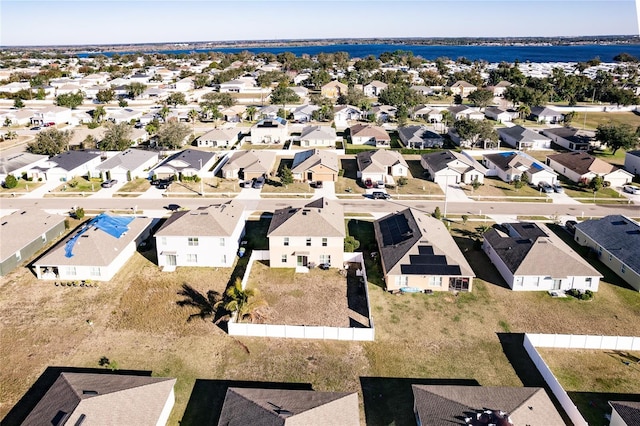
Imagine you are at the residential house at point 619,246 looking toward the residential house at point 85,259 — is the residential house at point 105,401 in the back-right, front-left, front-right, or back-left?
front-left

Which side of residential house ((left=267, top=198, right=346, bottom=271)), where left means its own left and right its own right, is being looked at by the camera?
back

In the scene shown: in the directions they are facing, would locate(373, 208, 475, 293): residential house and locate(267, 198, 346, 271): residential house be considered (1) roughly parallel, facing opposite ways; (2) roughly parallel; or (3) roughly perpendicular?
roughly parallel

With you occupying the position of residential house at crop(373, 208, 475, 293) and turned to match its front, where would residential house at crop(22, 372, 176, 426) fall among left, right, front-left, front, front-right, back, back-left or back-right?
back-left

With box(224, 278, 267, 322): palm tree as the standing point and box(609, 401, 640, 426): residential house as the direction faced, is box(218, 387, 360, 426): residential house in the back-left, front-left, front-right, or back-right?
front-right

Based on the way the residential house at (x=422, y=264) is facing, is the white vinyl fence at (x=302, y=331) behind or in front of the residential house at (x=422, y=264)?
behind

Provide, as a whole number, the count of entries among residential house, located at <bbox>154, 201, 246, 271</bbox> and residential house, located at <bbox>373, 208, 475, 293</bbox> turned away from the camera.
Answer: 2

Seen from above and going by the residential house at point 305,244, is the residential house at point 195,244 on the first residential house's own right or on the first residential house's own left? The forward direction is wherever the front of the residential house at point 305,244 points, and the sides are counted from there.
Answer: on the first residential house's own left

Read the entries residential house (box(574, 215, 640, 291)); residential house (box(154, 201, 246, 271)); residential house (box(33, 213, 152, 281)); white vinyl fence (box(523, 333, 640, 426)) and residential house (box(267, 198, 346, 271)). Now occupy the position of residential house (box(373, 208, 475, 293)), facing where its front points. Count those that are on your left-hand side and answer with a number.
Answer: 3

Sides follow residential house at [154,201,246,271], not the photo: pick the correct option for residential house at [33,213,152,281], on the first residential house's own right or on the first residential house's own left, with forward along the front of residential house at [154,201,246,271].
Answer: on the first residential house's own left

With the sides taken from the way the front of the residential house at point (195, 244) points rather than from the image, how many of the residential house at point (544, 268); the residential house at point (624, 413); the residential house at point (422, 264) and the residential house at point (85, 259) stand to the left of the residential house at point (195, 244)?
1

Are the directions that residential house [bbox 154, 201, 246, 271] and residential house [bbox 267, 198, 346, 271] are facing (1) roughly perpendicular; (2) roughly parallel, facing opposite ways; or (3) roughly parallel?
roughly parallel

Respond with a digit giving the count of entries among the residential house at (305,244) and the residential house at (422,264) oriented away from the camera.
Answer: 2

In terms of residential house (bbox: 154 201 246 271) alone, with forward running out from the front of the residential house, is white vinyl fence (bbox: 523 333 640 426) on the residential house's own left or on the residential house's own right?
on the residential house's own right

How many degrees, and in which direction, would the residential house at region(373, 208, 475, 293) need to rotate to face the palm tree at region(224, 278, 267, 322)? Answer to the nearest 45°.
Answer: approximately 135° to its left

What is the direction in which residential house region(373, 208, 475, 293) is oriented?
away from the camera

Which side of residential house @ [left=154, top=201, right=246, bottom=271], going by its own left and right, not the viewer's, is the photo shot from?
back
